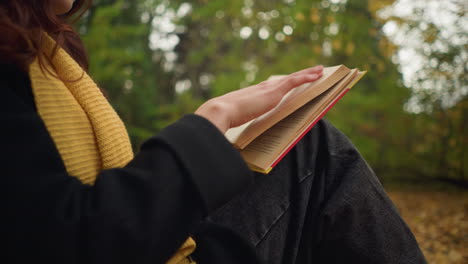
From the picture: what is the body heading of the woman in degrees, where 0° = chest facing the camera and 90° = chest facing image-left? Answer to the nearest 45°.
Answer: approximately 270°

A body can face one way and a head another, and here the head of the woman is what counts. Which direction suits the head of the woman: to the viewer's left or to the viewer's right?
to the viewer's right
